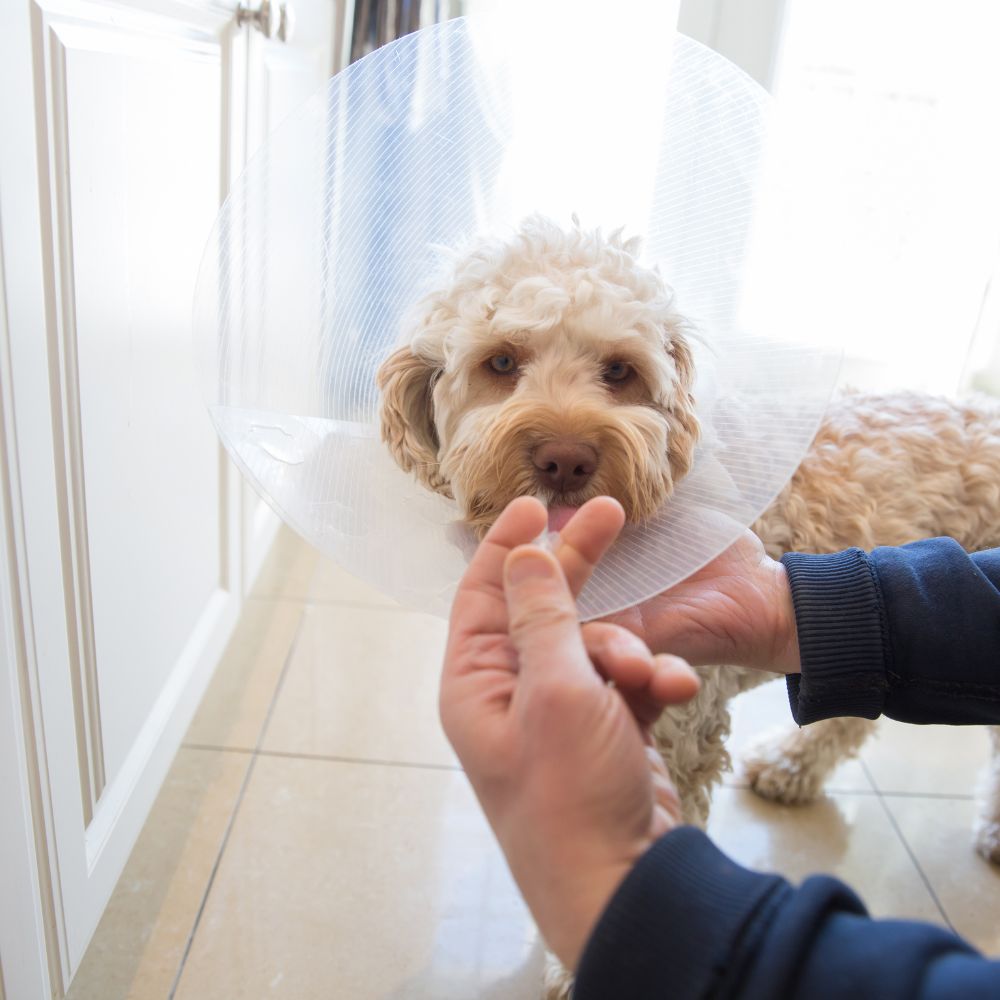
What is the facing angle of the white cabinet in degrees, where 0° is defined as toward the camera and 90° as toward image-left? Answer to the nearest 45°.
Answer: approximately 270°
